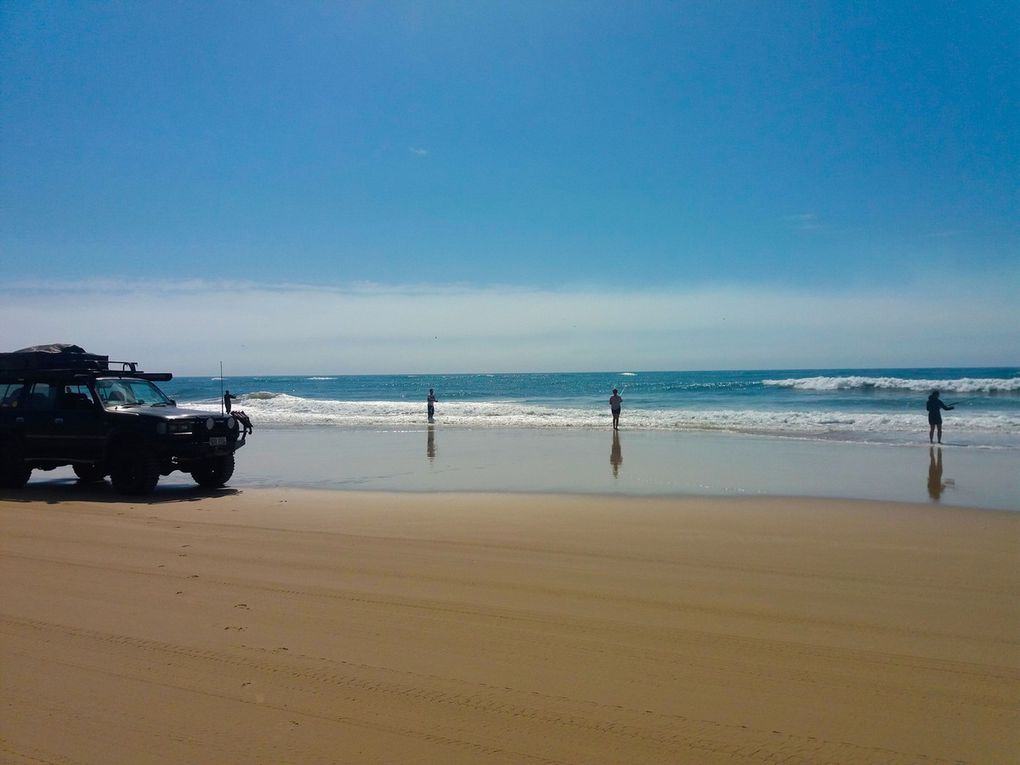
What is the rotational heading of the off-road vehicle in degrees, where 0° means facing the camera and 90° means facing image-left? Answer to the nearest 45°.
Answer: approximately 315°
